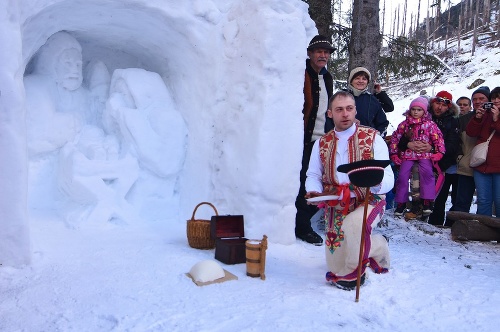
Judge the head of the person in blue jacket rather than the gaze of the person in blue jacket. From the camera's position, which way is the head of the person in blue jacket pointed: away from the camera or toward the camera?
toward the camera

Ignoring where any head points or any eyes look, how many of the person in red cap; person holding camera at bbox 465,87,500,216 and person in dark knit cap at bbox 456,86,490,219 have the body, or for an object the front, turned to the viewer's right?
0

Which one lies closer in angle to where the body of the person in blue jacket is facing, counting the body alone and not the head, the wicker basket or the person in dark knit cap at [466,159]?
the wicker basket

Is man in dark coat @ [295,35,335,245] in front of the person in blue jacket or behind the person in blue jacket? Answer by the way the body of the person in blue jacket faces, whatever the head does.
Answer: in front

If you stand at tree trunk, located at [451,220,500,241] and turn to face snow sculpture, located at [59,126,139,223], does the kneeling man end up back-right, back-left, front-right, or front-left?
front-left

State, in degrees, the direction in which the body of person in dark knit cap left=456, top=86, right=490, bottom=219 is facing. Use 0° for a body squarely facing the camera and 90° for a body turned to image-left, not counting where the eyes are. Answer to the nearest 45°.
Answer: approximately 45°

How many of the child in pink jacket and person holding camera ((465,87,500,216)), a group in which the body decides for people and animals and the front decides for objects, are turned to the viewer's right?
0

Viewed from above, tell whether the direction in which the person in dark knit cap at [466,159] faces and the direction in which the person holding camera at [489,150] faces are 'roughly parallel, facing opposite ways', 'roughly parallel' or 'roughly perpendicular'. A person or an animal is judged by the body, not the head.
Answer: roughly parallel

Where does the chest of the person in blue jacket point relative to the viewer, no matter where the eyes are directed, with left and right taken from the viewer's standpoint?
facing the viewer and to the left of the viewer

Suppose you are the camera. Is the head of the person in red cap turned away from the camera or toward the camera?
toward the camera

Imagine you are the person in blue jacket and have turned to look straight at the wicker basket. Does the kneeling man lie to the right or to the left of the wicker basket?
left

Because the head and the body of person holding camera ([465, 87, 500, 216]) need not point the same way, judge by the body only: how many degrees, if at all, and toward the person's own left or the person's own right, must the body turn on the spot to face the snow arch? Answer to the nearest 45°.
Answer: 0° — they already face it

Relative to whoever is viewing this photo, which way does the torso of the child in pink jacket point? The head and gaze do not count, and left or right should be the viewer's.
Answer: facing the viewer

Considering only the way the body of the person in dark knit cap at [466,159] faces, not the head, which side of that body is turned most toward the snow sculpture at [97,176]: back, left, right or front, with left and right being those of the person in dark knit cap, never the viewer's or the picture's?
front
